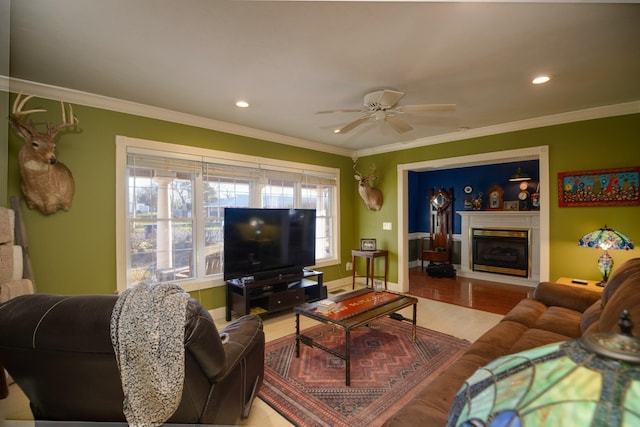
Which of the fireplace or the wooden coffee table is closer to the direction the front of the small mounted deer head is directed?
the wooden coffee table

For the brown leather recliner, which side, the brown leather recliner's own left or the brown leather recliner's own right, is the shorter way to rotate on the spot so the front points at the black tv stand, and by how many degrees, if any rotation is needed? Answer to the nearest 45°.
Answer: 0° — it already faces it

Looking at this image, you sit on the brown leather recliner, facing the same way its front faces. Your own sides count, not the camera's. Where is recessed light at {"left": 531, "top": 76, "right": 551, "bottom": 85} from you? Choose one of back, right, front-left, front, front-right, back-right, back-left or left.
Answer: front-right

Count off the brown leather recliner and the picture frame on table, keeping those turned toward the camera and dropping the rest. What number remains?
1

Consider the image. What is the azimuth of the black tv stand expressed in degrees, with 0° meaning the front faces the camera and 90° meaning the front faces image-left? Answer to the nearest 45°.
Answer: approximately 315°

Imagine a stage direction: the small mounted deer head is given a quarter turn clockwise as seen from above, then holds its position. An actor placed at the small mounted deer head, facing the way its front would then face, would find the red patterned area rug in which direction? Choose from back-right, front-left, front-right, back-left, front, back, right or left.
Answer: back-left

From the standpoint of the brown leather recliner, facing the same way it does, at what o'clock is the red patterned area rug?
The red patterned area rug is roughly at 1 o'clock from the brown leather recliner.

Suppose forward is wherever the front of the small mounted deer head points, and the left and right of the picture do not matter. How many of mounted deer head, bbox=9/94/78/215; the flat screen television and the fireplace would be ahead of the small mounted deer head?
2

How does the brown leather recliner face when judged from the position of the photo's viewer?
facing away from the viewer and to the right of the viewer

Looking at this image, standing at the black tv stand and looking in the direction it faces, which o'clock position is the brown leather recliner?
The brown leather recliner is roughly at 2 o'clock from the black tv stand.

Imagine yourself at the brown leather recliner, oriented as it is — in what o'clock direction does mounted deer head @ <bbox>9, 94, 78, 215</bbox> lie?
The mounted deer head is roughly at 10 o'clock from the brown leather recliner.

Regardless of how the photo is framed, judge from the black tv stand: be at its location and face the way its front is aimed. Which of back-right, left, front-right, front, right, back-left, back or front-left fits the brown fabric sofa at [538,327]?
front

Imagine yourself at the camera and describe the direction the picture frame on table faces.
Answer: facing the viewer
